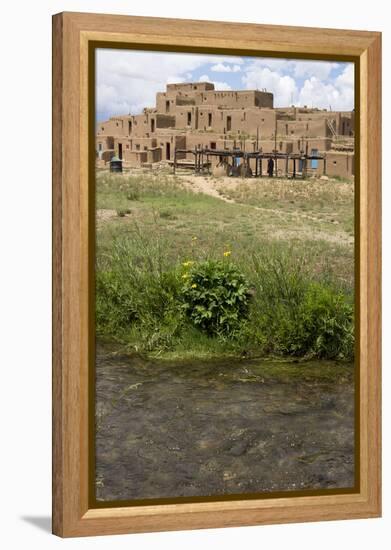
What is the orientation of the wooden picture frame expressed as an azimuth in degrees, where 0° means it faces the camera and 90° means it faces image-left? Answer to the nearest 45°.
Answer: approximately 315°
